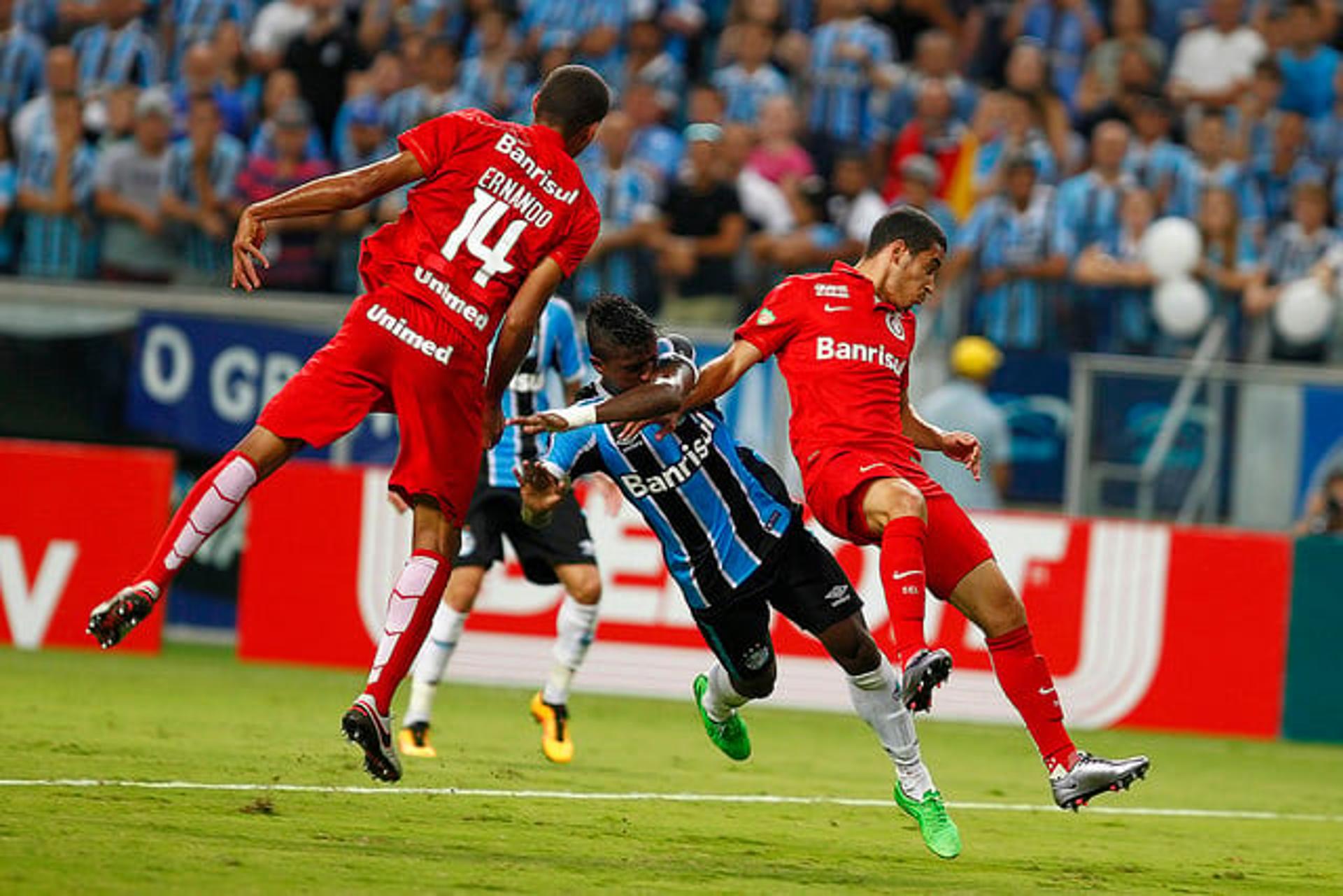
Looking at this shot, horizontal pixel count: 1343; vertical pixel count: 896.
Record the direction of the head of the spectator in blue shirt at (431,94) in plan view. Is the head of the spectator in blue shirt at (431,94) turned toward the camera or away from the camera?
toward the camera

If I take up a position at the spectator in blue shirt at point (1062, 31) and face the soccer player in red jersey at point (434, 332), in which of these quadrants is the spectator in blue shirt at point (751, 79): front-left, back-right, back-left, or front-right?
front-right

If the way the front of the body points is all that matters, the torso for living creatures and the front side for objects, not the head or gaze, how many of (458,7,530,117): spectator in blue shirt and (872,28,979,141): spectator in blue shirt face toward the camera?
2

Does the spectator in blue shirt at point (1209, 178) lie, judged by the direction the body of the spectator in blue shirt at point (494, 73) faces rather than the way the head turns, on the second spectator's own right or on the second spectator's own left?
on the second spectator's own left

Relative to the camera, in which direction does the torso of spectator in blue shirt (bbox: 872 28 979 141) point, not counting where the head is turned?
toward the camera

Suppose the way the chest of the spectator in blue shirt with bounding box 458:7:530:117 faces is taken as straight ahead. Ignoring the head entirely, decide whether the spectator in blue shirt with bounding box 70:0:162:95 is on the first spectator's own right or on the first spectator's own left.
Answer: on the first spectator's own right

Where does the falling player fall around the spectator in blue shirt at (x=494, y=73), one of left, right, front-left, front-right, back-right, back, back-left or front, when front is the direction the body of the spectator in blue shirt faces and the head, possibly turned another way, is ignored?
front

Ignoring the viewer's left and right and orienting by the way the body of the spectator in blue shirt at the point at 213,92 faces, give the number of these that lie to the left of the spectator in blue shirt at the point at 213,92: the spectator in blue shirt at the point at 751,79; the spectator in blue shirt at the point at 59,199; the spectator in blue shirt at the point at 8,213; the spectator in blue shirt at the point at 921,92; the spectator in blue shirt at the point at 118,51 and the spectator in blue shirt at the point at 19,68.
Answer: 2

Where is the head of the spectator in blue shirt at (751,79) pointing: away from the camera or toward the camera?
toward the camera

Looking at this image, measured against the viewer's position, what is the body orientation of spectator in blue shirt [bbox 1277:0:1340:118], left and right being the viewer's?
facing the viewer

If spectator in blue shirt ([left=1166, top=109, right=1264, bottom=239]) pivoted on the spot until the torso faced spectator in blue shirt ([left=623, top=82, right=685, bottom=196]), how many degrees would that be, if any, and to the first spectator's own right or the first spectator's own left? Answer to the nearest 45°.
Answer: approximately 90° to the first spectator's own right

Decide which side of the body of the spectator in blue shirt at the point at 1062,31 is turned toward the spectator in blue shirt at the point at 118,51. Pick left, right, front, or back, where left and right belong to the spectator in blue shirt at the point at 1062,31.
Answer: right

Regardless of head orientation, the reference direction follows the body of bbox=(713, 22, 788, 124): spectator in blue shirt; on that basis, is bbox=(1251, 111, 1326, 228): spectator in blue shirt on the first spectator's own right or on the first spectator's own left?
on the first spectator's own left

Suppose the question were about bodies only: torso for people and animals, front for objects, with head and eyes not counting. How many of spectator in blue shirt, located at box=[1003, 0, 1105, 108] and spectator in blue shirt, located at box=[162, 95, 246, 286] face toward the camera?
2

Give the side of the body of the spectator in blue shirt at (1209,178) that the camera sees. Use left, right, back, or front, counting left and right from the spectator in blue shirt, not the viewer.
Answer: front

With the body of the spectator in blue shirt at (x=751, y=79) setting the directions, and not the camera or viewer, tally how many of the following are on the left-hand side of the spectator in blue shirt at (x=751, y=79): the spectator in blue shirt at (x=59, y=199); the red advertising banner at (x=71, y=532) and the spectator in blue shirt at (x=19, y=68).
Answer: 0

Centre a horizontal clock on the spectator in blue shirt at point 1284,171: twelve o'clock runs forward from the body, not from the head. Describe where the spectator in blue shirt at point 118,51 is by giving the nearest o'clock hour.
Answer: the spectator in blue shirt at point 118,51 is roughly at 3 o'clock from the spectator in blue shirt at point 1284,171.

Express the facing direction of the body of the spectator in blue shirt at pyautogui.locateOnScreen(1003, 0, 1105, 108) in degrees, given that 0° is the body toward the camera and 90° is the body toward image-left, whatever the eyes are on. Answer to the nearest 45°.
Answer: approximately 0°

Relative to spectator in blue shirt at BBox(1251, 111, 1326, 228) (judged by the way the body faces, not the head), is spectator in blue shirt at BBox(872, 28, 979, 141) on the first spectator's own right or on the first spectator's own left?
on the first spectator's own right

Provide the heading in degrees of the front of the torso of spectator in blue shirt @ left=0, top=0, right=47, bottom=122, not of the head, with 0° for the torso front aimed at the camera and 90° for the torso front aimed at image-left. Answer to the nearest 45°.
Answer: approximately 0°
